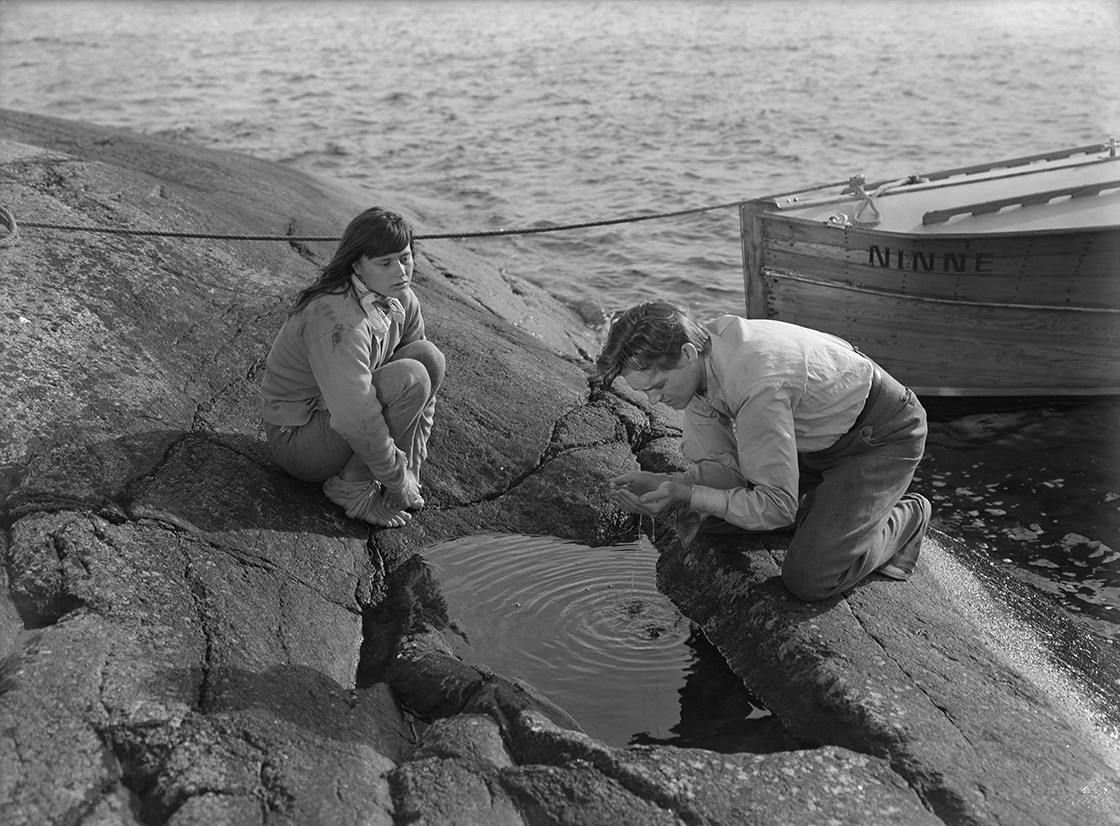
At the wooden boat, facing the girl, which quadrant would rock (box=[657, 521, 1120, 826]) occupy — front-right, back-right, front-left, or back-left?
front-left

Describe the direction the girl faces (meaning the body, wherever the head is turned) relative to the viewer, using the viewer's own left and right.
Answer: facing the viewer and to the right of the viewer

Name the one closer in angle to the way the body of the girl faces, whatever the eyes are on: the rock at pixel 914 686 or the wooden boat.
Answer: the rock

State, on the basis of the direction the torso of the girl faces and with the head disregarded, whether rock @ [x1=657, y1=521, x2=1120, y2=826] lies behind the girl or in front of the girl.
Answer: in front

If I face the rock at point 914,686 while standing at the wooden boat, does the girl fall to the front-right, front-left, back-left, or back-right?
front-right

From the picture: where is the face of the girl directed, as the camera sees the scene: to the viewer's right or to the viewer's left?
to the viewer's right

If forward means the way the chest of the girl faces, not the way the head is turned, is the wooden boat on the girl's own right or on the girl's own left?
on the girl's own left
